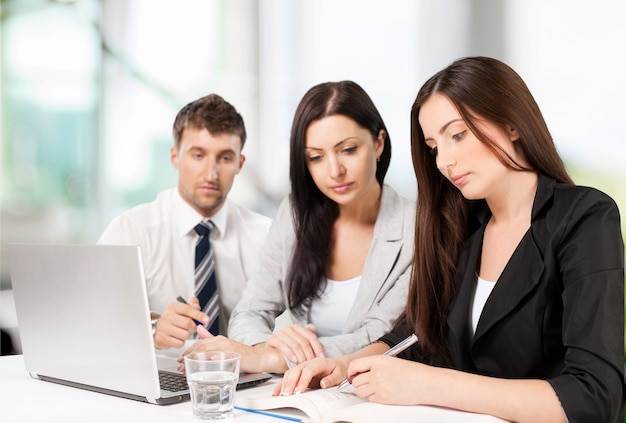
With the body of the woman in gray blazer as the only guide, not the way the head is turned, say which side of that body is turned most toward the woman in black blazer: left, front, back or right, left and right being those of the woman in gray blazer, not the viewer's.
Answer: left

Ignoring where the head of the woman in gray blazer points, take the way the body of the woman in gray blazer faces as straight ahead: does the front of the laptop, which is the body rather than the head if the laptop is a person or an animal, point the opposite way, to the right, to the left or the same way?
the opposite way

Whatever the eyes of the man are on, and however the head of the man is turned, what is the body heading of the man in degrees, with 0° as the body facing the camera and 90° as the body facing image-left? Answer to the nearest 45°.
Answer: approximately 0°

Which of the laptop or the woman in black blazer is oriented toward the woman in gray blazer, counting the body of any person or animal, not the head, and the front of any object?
the laptop

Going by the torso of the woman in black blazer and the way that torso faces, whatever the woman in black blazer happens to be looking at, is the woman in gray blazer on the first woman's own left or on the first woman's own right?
on the first woman's own right

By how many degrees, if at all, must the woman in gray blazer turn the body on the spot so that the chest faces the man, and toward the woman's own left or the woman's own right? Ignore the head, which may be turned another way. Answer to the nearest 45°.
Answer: approximately 90° to the woman's own right

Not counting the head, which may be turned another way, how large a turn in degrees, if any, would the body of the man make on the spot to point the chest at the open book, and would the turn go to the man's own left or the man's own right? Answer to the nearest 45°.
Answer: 0° — they already face it

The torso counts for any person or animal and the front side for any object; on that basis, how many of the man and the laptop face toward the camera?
1

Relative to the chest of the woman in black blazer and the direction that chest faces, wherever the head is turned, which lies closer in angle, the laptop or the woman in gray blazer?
the laptop

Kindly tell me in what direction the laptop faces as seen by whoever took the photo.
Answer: facing away from the viewer and to the right of the viewer

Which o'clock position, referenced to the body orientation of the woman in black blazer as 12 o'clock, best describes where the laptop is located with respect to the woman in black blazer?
The laptop is roughly at 1 o'clock from the woman in black blazer.
